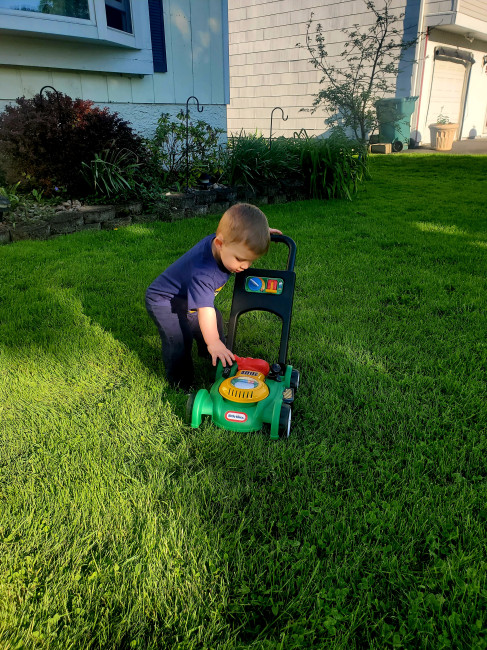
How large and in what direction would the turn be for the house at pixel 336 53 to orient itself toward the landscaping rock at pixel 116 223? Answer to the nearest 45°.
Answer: approximately 45° to its right

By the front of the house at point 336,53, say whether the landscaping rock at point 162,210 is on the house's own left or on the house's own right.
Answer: on the house's own right

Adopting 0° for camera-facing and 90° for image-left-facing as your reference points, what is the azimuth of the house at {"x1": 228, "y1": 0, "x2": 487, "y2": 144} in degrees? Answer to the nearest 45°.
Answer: approximately 315°

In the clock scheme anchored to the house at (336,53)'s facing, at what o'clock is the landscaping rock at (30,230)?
The landscaping rock is roughly at 2 o'clock from the house.

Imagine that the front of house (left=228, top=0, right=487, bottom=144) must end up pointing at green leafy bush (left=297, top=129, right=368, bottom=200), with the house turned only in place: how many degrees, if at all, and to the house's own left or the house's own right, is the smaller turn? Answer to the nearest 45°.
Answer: approximately 45° to the house's own right

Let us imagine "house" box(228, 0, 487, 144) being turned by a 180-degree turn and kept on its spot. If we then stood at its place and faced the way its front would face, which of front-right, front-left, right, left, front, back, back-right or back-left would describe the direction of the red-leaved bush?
back-left

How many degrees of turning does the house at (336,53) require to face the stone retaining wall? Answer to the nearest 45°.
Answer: approximately 45° to its right

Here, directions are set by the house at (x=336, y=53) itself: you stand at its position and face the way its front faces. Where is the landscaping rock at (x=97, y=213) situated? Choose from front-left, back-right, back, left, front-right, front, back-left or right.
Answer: front-right

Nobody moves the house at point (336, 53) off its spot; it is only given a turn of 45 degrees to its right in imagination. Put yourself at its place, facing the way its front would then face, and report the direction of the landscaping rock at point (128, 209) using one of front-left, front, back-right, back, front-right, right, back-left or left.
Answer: front

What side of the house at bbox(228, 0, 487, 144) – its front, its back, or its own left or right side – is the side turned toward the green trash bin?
front

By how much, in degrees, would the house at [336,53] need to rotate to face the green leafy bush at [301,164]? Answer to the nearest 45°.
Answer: approximately 45° to its right

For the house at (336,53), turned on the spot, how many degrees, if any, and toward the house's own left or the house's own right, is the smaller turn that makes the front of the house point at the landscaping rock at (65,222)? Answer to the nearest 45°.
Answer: approximately 45° to the house's own right

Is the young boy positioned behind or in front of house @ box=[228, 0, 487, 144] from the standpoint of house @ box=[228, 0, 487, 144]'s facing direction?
in front
